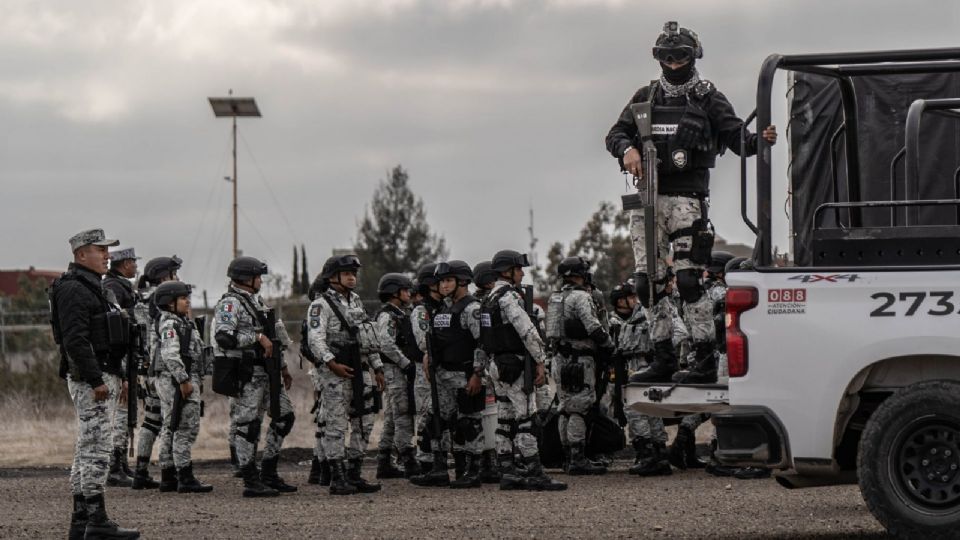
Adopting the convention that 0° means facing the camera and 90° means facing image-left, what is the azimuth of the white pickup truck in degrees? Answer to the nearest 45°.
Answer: approximately 270°

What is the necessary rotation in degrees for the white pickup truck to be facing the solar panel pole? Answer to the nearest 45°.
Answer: approximately 135° to its left

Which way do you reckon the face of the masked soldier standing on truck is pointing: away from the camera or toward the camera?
toward the camera
